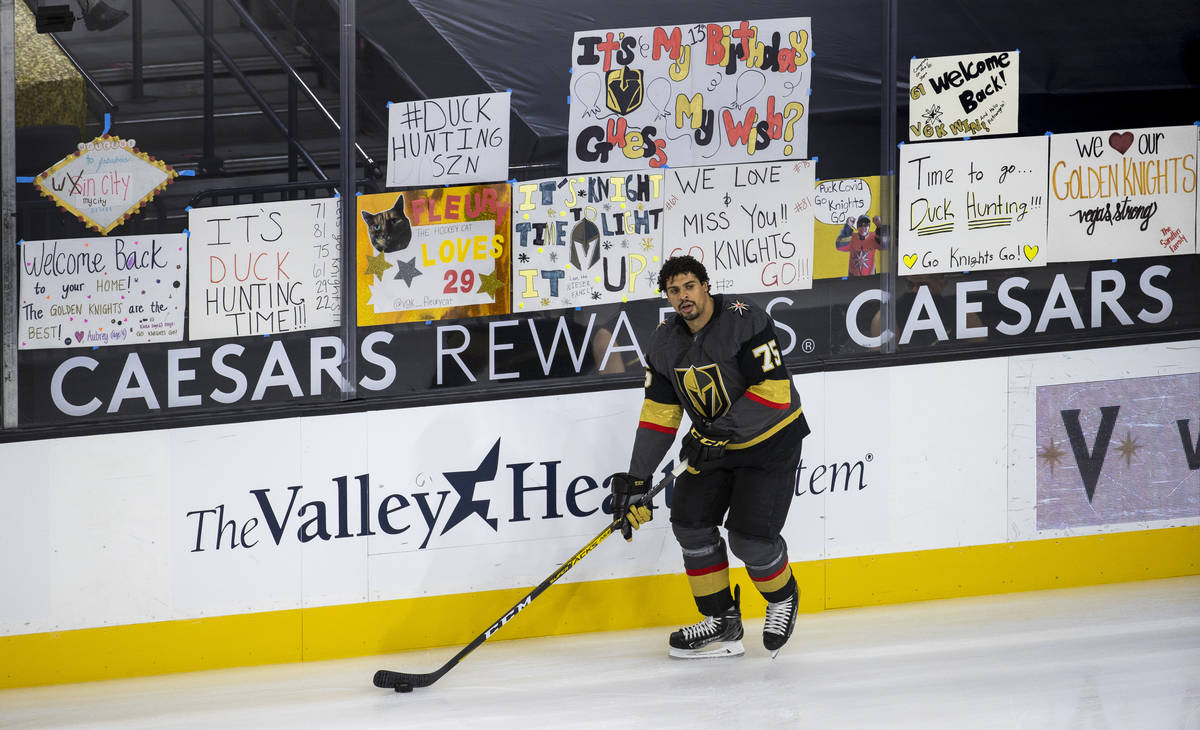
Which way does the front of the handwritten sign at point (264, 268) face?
toward the camera

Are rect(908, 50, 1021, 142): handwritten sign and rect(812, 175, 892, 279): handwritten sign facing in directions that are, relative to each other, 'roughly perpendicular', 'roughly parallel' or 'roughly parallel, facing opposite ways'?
roughly parallel

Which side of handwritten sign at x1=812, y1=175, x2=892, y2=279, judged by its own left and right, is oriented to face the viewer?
front

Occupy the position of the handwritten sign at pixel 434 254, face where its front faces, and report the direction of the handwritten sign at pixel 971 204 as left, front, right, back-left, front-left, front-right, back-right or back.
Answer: left

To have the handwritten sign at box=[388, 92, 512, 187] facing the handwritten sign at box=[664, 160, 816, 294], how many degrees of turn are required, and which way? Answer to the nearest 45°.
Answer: approximately 90° to its left

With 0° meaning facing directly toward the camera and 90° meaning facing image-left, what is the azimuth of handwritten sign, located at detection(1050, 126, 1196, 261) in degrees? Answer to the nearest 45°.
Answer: approximately 0°

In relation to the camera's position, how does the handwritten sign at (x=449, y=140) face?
facing the viewer

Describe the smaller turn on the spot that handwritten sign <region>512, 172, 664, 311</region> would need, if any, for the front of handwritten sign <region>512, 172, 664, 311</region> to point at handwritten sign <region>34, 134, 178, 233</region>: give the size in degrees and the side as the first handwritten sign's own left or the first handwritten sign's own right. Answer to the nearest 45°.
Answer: approximately 90° to the first handwritten sign's own right

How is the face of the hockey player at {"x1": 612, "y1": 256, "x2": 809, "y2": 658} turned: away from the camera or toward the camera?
toward the camera

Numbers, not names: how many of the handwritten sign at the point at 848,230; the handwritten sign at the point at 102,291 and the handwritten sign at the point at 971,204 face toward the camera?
3

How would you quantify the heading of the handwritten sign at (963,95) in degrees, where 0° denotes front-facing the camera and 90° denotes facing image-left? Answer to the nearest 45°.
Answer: approximately 0°

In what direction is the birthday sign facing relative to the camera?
toward the camera
